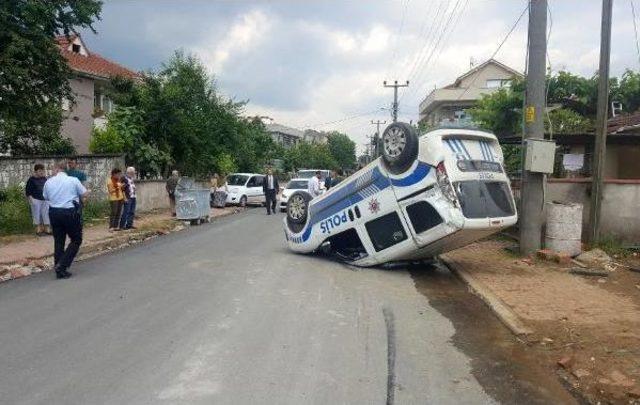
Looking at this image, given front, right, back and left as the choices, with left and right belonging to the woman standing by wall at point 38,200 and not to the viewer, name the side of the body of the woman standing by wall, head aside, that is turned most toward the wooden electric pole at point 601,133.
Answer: front

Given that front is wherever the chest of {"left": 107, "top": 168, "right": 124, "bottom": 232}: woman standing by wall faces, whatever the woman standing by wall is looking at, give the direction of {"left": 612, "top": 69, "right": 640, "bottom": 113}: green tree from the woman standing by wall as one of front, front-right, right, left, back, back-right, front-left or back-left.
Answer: front-left

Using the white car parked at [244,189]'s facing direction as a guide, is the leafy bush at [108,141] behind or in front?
in front

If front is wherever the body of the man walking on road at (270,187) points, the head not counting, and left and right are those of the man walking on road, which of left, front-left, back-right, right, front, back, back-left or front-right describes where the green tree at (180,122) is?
back-right

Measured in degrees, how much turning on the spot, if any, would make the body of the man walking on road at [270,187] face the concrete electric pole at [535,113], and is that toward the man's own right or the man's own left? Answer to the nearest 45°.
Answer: approximately 45° to the man's own left

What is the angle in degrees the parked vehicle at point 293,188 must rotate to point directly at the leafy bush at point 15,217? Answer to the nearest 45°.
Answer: approximately 45° to its right

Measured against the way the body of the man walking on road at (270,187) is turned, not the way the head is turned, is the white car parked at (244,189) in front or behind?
behind

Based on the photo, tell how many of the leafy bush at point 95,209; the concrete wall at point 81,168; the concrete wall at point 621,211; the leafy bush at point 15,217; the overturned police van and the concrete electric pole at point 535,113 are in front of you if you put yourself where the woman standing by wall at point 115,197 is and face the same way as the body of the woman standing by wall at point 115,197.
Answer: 3

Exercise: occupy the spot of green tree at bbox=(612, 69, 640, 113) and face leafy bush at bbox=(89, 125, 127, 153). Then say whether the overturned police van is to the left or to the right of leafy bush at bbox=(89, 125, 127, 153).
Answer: left

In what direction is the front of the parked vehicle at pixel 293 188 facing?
toward the camera

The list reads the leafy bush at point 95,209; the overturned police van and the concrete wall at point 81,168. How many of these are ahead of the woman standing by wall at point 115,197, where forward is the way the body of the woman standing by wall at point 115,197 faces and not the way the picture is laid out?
1

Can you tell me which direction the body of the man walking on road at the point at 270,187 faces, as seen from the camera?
toward the camera

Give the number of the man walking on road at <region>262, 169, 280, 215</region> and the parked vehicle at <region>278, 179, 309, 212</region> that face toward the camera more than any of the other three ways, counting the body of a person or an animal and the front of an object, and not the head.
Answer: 2

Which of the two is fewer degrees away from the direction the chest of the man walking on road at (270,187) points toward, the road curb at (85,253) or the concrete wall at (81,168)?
the road curb

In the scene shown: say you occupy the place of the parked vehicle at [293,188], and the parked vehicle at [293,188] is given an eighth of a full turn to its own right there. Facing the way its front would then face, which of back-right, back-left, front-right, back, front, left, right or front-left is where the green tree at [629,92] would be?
back-left

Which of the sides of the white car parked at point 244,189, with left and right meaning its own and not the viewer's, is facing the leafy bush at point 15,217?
front
